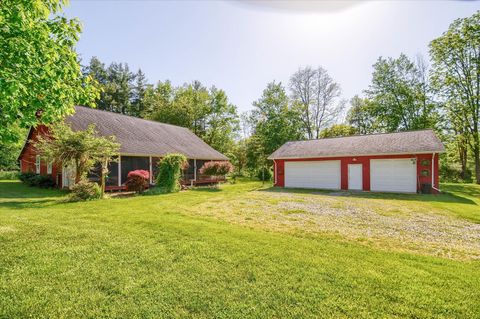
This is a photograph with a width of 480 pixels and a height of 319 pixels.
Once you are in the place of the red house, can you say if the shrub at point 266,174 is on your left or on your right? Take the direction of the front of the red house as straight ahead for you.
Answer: on your left

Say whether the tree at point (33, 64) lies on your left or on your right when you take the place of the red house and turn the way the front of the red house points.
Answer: on your right

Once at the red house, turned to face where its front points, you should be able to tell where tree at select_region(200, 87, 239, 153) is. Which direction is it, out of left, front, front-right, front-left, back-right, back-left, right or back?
left

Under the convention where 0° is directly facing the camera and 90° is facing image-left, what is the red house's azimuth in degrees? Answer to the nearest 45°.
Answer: approximately 315°

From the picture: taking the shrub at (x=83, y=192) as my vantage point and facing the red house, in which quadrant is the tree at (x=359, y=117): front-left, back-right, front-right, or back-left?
front-right

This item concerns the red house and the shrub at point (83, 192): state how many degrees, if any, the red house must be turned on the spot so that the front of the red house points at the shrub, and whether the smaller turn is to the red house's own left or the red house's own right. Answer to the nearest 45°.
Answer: approximately 45° to the red house's own right
